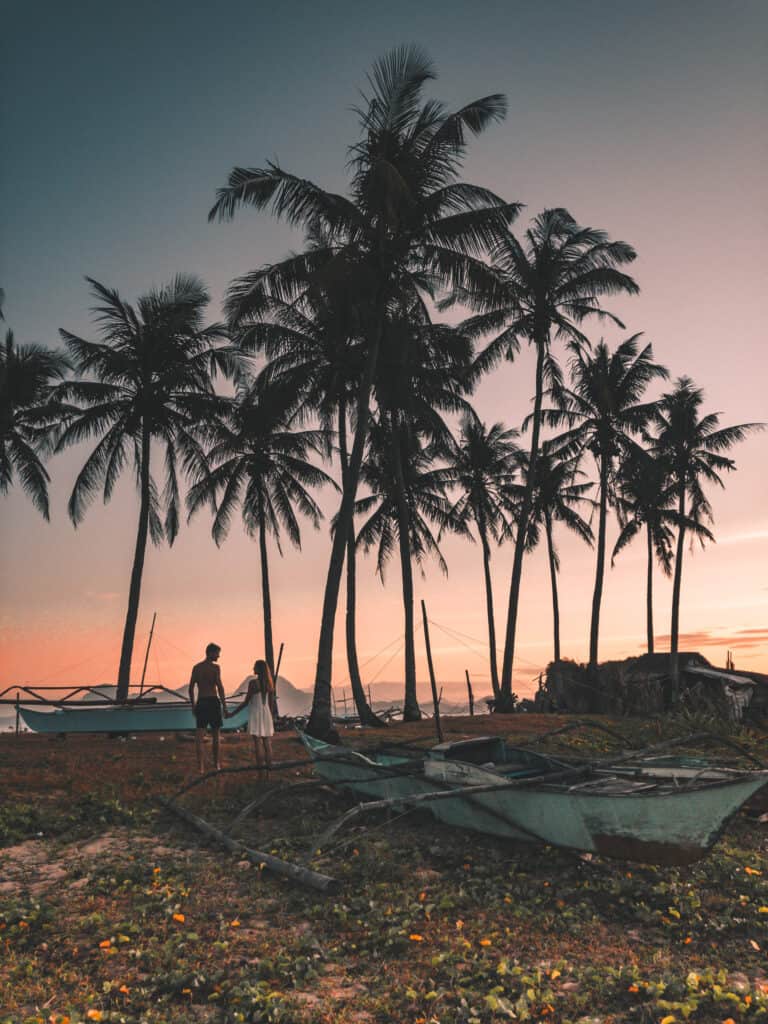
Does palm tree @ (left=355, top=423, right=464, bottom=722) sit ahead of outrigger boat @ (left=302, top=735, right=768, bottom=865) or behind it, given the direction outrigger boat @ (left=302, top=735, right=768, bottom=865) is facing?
behind

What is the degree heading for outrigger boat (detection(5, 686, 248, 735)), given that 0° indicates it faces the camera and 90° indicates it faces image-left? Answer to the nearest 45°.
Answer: approximately 90°

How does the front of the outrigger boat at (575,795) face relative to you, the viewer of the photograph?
facing the viewer and to the right of the viewer

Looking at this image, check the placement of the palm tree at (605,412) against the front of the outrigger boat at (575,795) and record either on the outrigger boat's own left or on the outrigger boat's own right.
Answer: on the outrigger boat's own left

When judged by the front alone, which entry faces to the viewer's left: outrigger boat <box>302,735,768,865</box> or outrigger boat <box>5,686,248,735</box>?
outrigger boat <box>5,686,248,735</box>

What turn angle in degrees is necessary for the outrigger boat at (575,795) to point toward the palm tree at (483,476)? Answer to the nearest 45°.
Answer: approximately 135° to its left

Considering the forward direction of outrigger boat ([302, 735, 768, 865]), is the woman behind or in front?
behind

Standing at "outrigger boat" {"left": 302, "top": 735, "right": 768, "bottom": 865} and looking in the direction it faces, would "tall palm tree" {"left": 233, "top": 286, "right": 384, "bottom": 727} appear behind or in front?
behind
